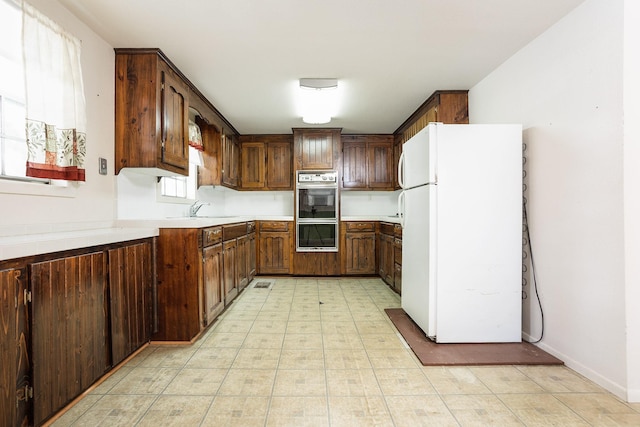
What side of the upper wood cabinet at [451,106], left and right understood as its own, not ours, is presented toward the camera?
left

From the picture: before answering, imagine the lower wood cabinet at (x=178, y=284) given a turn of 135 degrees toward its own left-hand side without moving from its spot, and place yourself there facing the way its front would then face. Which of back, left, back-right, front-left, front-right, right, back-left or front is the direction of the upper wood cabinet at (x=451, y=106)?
back-right

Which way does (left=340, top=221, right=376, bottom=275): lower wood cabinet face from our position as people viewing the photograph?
facing the viewer

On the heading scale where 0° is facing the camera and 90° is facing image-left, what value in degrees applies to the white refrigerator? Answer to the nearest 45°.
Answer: approximately 90°

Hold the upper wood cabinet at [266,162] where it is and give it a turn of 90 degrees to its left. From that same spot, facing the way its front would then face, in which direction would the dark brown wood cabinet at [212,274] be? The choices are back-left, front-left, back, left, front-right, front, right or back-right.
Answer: right

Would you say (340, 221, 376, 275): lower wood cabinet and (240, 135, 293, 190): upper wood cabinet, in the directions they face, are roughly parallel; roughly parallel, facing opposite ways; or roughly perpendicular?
roughly parallel

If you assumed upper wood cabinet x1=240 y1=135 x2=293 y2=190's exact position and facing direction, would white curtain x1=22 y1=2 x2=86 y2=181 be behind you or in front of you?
in front

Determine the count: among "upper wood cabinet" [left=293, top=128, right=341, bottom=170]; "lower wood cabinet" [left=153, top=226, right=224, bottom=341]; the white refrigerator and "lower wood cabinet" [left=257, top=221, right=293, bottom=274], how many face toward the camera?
2

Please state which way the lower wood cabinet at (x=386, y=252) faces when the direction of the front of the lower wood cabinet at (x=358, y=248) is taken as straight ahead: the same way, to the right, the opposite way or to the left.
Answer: to the right

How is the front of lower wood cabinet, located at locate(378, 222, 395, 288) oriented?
to the viewer's left

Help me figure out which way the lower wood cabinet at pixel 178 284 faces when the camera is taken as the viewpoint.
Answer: facing to the right of the viewer

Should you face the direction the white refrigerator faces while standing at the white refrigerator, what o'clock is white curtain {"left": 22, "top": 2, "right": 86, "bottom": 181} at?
The white curtain is roughly at 11 o'clock from the white refrigerator.

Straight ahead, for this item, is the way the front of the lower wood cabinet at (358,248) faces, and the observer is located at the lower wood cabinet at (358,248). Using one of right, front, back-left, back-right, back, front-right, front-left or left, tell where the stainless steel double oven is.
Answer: right

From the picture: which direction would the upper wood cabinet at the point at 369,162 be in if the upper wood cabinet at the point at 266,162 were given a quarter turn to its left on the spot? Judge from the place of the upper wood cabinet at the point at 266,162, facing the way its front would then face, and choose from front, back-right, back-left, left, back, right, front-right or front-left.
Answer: front

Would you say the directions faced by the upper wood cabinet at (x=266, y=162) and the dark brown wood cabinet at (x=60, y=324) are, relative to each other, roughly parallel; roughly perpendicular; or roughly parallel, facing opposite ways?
roughly perpendicular

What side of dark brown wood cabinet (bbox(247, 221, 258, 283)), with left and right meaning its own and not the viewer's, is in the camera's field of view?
right

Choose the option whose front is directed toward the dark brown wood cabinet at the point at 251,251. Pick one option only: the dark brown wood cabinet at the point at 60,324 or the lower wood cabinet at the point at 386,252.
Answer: the lower wood cabinet

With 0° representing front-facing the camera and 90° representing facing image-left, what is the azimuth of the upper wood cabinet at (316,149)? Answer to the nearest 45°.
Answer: approximately 0°

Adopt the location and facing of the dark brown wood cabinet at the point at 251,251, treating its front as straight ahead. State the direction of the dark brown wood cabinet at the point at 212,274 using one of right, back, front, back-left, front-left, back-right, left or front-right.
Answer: right

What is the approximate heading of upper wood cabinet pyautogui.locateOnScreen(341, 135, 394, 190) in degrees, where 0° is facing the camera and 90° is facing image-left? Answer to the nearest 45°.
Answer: approximately 0°

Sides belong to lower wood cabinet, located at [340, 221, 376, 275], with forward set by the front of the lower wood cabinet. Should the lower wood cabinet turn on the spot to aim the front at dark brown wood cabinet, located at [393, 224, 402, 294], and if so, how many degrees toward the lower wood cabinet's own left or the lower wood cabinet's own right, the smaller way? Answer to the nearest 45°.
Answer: approximately 45° to the lower wood cabinet's own left

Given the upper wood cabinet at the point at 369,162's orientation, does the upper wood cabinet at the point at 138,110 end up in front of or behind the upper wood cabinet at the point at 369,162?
in front
